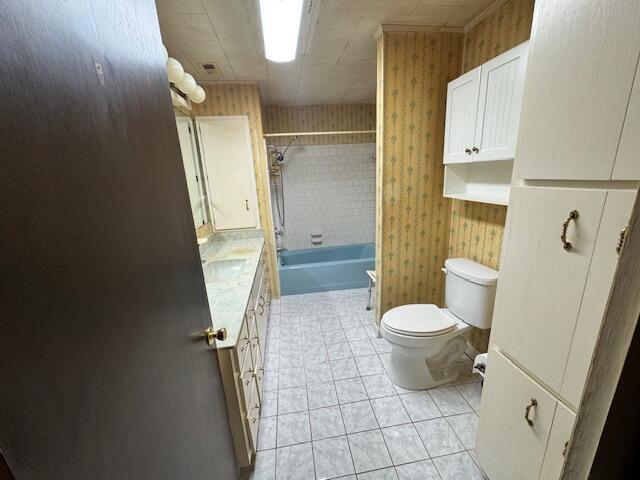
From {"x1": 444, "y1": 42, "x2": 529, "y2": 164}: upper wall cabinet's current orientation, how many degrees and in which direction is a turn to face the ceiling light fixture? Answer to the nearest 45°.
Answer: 0° — it already faces it

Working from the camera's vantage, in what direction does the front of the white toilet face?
facing the viewer and to the left of the viewer

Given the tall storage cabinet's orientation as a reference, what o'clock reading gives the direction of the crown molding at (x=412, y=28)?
The crown molding is roughly at 3 o'clock from the tall storage cabinet.

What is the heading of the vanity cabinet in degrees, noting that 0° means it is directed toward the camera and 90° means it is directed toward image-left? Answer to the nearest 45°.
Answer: approximately 270°

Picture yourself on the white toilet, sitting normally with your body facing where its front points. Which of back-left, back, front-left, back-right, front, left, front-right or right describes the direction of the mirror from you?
front-right

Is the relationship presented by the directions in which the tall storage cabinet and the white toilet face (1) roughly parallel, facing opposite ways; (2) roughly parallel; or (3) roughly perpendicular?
roughly parallel

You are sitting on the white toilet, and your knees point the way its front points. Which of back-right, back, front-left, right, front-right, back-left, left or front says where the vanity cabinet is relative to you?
front

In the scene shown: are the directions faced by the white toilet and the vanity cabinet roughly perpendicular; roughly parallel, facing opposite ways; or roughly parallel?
roughly parallel, facing opposite ways

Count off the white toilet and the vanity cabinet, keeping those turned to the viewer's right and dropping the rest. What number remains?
1

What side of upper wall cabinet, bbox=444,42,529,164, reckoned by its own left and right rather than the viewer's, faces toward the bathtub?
right

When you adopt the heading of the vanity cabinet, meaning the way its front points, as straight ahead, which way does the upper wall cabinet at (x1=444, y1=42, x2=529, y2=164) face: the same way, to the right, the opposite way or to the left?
the opposite way

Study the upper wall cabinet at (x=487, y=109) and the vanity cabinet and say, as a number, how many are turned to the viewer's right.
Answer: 1

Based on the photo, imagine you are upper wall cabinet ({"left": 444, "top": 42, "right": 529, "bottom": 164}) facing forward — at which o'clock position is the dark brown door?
The dark brown door is roughly at 11 o'clock from the upper wall cabinet.

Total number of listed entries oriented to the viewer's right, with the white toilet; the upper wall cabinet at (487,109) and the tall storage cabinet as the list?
0
